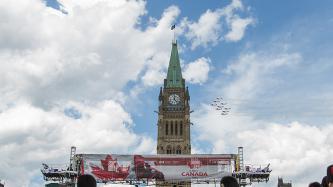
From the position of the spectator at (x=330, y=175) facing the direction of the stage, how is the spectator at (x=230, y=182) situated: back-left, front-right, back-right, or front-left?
front-left

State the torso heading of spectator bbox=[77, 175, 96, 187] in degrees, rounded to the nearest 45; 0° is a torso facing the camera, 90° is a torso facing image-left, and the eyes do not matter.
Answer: approximately 180°

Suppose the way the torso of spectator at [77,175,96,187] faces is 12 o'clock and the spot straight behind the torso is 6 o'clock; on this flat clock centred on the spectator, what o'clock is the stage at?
The stage is roughly at 12 o'clock from the spectator.

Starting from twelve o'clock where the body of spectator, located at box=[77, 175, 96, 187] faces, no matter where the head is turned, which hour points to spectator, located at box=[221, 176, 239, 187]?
spectator, located at box=[221, 176, 239, 187] is roughly at 3 o'clock from spectator, located at box=[77, 175, 96, 187].

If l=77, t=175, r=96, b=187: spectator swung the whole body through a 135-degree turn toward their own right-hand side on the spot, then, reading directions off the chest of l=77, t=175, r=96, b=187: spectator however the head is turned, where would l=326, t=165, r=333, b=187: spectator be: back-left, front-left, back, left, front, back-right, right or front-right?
front-left
